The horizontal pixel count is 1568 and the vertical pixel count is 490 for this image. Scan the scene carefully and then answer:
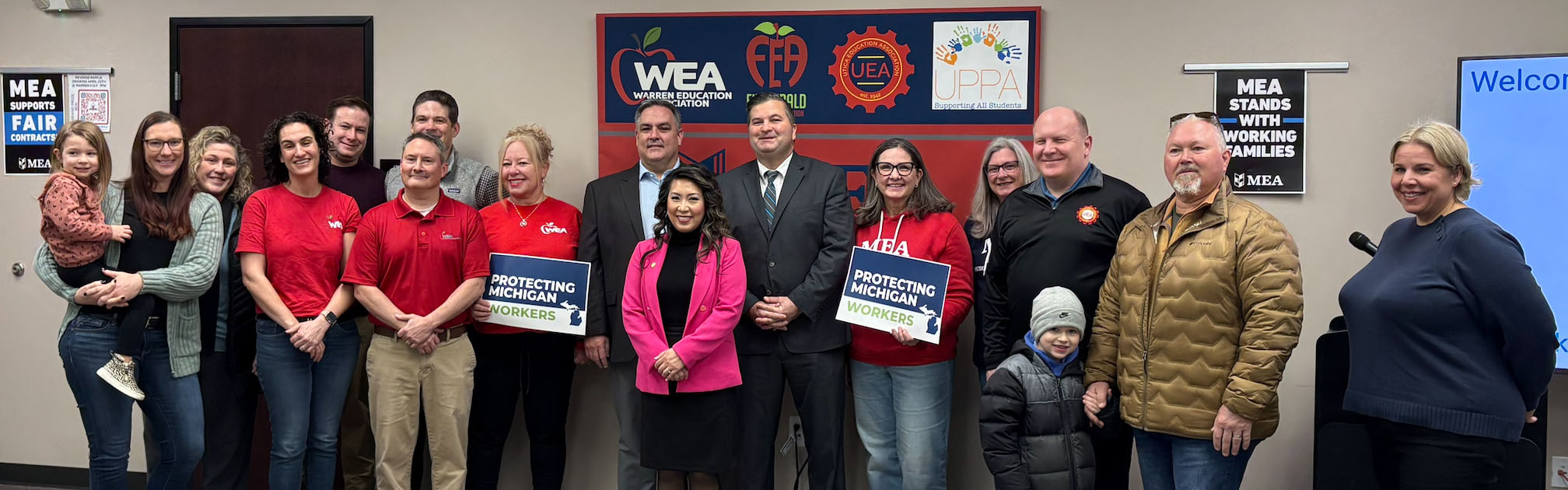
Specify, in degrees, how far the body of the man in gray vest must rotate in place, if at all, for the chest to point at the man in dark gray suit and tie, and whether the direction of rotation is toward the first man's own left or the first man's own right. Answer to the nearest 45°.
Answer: approximately 45° to the first man's own left

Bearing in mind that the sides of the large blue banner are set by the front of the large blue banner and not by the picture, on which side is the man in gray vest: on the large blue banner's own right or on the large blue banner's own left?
on the large blue banner's own right

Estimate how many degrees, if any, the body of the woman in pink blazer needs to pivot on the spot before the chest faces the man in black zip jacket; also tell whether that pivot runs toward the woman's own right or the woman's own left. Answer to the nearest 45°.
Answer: approximately 90° to the woman's own left

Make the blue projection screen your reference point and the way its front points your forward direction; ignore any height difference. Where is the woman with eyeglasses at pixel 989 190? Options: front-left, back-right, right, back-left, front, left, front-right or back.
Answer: front-right

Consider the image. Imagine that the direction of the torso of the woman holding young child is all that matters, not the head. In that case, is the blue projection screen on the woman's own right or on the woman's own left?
on the woman's own left

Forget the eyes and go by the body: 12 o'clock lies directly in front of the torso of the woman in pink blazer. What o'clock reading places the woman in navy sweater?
The woman in navy sweater is roughly at 10 o'clock from the woman in pink blazer.

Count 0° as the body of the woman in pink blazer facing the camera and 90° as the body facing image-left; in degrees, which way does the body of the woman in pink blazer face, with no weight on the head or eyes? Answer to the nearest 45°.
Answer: approximately 0°

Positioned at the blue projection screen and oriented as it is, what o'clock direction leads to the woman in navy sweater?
The woman in navy sweater is roughly at 12 o'clock from the blue projection screen.

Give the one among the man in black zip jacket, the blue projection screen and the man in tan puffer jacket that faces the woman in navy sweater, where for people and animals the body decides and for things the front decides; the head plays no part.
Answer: the blue projection screen

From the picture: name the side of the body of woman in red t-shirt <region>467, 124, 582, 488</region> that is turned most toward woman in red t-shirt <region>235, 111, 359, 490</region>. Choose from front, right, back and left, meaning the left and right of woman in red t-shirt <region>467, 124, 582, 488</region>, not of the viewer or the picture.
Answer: right
